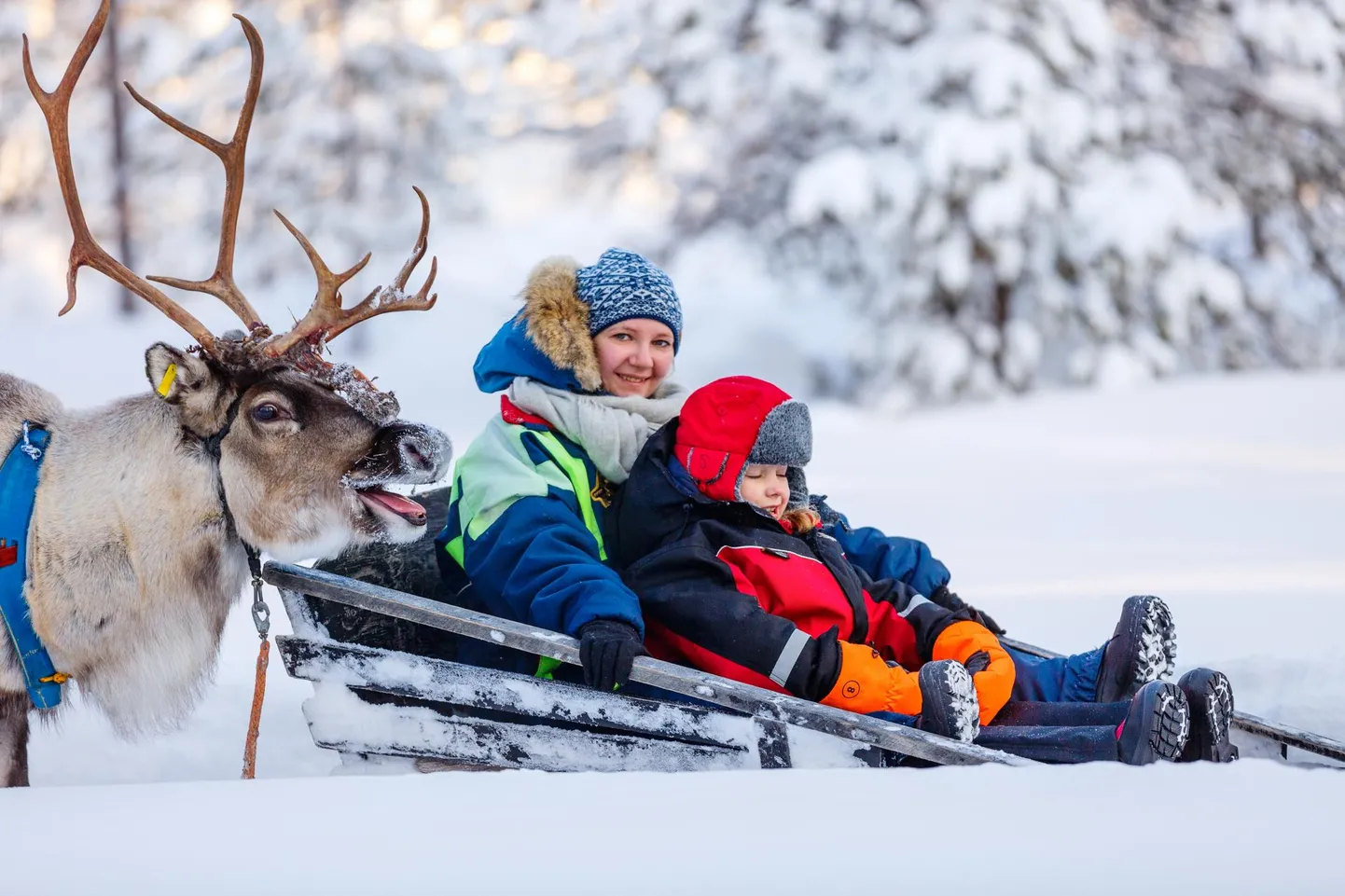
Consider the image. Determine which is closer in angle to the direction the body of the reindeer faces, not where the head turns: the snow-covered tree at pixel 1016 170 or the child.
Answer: the child

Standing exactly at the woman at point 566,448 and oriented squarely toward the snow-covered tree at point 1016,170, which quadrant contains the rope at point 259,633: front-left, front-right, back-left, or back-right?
back-left

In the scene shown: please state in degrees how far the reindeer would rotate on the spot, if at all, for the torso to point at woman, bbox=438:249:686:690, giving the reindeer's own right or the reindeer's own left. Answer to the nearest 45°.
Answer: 0° — it already faces them

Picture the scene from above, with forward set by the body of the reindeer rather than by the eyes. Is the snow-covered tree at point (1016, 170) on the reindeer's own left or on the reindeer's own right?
on the reindeer's own left

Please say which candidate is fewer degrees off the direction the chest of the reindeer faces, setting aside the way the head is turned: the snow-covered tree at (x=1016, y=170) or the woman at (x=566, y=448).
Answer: the woman

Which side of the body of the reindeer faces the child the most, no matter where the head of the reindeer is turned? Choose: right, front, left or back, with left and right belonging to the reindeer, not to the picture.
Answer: front

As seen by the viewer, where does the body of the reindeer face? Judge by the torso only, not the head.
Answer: to the viewer's right

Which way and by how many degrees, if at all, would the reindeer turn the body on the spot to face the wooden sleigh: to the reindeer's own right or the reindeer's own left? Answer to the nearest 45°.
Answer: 0° — it already faces it
